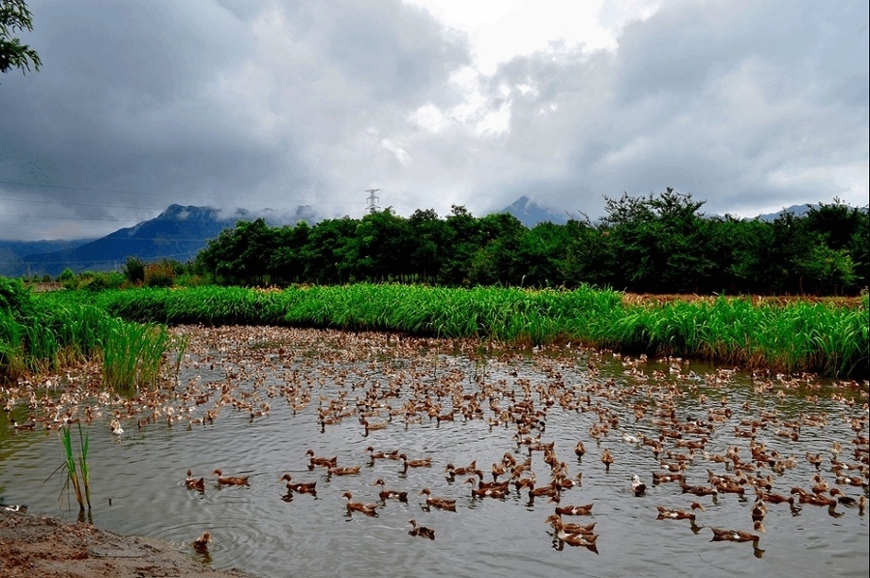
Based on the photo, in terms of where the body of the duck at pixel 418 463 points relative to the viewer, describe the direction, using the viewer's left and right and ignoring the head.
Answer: facing to the left of the viewer

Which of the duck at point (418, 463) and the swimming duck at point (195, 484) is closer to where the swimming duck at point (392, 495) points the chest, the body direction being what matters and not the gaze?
the swimming duck

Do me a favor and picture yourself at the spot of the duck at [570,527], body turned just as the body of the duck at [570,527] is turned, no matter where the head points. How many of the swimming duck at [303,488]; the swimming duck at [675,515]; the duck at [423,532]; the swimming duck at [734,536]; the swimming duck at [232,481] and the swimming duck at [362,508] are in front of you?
4

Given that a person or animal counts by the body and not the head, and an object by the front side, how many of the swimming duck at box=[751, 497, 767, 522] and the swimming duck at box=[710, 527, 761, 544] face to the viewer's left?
0

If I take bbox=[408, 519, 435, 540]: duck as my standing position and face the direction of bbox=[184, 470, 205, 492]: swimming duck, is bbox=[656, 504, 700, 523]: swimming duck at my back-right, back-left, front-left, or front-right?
back-right

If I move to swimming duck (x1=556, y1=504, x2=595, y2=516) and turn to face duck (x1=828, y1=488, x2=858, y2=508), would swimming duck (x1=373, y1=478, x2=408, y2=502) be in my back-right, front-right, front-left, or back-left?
back-left

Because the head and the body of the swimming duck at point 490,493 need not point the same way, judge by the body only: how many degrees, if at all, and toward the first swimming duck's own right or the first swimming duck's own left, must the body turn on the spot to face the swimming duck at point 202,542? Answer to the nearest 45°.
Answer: approximately 45° to the first swimming duck's own left

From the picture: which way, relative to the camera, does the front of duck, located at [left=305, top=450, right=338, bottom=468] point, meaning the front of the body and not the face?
to the viewer's left

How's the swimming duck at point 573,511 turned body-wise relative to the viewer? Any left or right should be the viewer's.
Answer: facing to the left of the viewer

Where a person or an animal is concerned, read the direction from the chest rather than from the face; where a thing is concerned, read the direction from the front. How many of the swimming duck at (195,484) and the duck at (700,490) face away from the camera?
0

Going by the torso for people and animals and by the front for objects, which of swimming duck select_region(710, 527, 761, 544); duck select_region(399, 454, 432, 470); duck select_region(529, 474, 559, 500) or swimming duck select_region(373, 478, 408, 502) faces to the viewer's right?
swimming duck select_region(710, 527, 761, 544)

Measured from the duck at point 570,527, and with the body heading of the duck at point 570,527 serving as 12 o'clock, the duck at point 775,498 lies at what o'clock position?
the duck at point 775,498 is roughly at 5 o'clock from the duck at point 570,527.
